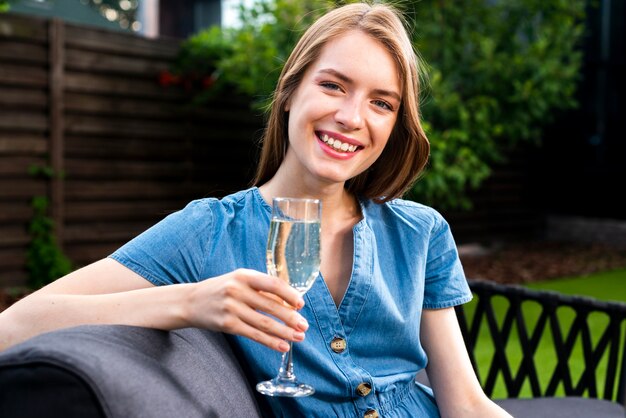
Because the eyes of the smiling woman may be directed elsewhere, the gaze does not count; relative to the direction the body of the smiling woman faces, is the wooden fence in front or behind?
behind

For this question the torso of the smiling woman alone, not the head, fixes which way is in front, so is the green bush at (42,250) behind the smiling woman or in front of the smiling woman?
behind

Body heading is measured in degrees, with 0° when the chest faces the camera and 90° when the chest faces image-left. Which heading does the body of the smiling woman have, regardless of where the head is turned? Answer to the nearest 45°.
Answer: approximately 0°
